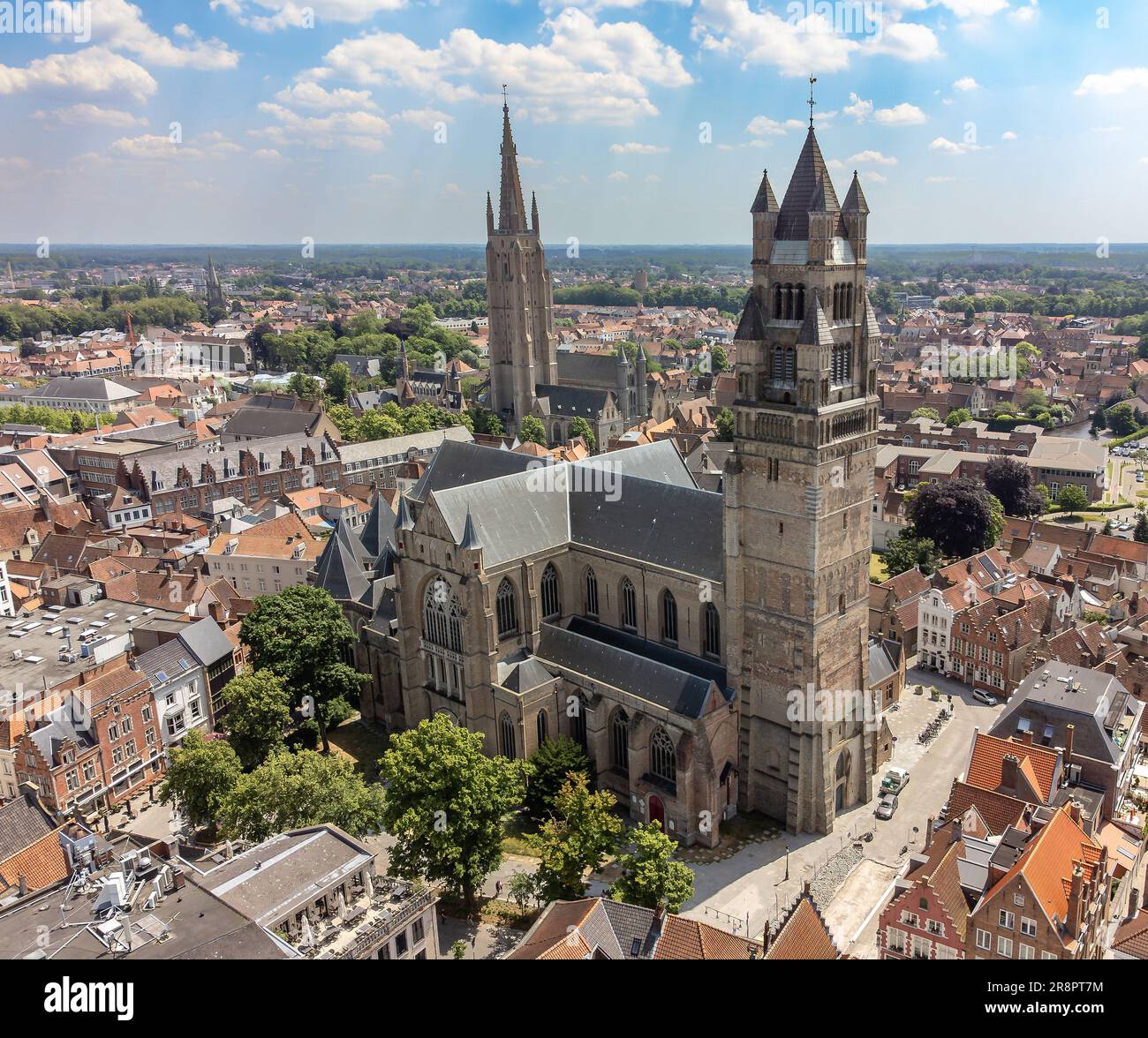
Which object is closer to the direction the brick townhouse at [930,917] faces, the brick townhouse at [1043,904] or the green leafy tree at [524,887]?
the green leafy tree

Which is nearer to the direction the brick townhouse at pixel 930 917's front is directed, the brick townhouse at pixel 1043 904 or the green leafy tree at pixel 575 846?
the green leafy tree

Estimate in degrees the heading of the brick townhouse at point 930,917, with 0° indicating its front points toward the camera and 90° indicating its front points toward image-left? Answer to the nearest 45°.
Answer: approximately 45°

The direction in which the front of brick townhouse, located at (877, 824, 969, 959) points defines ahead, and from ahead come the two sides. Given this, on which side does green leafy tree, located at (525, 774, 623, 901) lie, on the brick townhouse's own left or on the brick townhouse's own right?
on the brick townhouse's own right

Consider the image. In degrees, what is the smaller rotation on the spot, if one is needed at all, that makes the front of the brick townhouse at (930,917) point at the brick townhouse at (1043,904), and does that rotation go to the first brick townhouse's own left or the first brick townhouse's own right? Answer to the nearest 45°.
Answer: approximately 135° to the first brick townhouse's own left

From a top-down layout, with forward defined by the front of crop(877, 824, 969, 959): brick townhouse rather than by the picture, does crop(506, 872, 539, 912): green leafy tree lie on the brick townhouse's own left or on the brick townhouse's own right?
on the brick townhouse's own right
